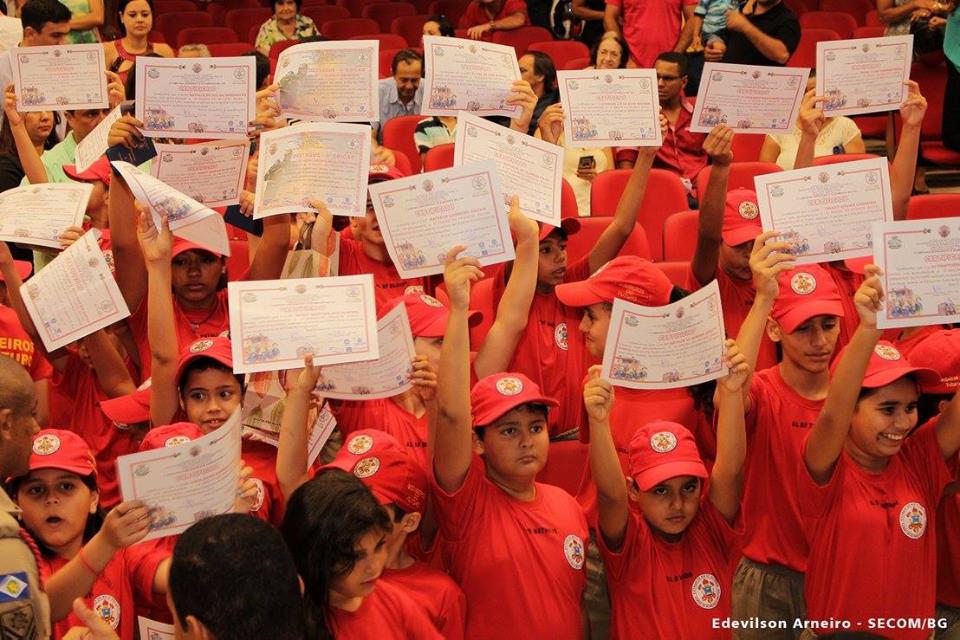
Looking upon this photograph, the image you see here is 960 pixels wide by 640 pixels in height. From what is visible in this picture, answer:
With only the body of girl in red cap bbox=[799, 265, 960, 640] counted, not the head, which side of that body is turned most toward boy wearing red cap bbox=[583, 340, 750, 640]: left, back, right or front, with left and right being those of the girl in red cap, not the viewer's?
right

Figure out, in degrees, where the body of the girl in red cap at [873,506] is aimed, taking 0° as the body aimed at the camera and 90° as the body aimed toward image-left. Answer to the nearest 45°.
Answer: approximately 315°

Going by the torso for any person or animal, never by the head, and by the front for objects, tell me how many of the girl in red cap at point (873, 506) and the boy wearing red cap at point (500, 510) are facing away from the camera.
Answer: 0

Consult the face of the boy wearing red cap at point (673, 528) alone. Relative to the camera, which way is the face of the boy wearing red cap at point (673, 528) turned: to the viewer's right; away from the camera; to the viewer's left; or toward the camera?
toward the camera

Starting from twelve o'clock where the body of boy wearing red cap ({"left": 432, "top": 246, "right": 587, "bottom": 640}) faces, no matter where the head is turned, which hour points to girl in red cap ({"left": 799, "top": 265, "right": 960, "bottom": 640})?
The girl in red cap is roughly at 10 o'clock from the boy wearing red cap.

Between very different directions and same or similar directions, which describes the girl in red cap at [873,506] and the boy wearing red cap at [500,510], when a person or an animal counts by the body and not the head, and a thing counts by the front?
same or similar directions

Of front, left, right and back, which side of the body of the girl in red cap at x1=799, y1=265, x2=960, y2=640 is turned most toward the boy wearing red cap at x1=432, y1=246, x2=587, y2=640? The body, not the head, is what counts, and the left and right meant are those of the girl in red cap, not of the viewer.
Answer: right

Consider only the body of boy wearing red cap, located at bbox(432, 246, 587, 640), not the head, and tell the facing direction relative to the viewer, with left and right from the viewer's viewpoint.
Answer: facing the viewer and to the right of the viewer
